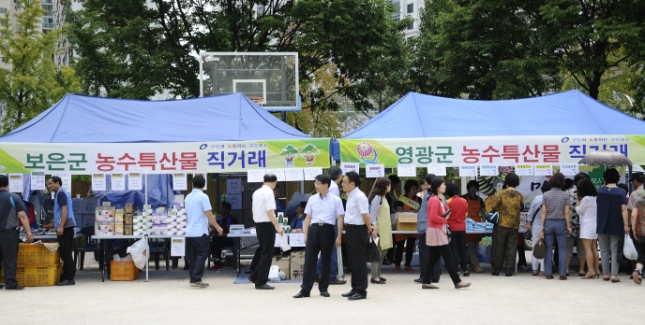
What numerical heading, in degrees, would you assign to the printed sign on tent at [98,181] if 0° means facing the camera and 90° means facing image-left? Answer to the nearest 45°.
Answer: approximately 0°

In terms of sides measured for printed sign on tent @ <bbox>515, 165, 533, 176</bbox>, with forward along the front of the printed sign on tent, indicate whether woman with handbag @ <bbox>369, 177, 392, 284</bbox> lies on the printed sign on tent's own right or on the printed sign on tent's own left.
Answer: on the printed sign on tent's own right

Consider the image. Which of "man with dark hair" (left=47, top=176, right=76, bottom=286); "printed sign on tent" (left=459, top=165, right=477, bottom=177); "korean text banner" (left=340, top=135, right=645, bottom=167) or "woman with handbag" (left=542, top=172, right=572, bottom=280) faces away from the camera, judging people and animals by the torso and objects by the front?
the woman with handbag

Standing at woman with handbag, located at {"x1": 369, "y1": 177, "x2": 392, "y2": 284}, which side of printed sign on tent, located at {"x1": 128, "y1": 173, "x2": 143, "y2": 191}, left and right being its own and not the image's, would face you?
left

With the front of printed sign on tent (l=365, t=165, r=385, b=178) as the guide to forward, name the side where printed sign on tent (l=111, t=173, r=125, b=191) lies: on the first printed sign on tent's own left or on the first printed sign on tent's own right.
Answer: on the first printed sign on tent's own right

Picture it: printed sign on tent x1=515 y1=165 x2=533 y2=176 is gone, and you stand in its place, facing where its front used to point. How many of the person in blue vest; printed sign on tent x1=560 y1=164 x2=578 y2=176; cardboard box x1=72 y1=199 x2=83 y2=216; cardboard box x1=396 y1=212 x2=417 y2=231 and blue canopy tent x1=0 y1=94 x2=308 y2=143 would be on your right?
4

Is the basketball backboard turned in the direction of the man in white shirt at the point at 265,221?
yes
